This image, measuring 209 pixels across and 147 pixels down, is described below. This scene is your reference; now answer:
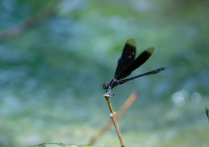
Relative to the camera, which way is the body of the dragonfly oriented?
to the viewer's left
